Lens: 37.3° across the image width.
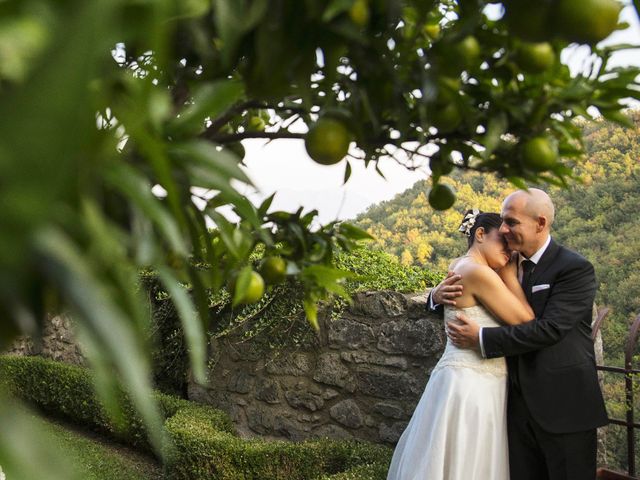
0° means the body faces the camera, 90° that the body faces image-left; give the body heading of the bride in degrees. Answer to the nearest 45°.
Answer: approximately 270°

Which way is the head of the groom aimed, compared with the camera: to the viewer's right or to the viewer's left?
to the viewer's left

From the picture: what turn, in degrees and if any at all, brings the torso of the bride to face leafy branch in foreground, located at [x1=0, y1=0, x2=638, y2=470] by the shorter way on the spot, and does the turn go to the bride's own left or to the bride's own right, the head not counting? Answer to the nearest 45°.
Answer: approximately 90° to the bride's own right

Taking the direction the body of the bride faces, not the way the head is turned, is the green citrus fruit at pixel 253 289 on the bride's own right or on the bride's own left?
on the bride's own right

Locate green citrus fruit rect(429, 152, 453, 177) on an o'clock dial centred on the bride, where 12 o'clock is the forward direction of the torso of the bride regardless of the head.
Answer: The green citrus fruit is roughly at 3 o'clock from the bride.

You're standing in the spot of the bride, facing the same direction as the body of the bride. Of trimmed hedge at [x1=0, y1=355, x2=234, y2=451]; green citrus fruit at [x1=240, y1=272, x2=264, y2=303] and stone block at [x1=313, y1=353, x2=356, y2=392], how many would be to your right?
1

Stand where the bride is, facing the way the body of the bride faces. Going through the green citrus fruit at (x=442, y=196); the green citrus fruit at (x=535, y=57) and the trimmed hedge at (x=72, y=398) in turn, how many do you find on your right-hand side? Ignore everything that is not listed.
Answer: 2

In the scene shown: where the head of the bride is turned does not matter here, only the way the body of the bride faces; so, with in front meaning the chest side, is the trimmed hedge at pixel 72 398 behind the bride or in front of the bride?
behind

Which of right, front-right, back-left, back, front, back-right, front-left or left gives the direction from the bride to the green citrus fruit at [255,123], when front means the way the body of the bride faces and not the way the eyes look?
right

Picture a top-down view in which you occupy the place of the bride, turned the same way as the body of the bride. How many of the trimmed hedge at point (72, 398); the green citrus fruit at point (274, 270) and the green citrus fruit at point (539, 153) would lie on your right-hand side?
2

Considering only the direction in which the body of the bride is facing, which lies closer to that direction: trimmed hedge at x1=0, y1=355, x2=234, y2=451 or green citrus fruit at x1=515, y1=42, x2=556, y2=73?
the green citrus fruit
